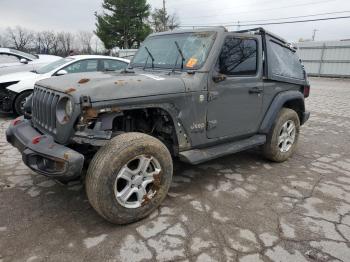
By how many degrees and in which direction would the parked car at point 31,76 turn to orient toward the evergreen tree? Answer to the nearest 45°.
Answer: approximately 135° to its right

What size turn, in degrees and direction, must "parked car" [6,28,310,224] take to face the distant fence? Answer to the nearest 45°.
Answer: approximately 180°

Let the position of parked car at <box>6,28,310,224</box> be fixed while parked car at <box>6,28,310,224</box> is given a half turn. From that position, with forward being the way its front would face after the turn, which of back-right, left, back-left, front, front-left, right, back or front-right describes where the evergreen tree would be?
front-left

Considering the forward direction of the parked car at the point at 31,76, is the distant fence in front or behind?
behind

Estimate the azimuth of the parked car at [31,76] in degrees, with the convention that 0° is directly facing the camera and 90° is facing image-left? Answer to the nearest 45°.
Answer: approximately 45°

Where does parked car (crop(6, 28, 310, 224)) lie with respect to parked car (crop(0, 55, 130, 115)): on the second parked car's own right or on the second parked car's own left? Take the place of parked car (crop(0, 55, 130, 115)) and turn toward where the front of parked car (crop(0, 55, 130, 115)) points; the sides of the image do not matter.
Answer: on the second parked car's own left

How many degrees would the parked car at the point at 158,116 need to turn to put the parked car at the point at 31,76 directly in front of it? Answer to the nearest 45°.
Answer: approximately 90° to its right

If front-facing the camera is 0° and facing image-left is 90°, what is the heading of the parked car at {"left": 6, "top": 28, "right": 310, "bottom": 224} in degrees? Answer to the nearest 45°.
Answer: approximately 45°
